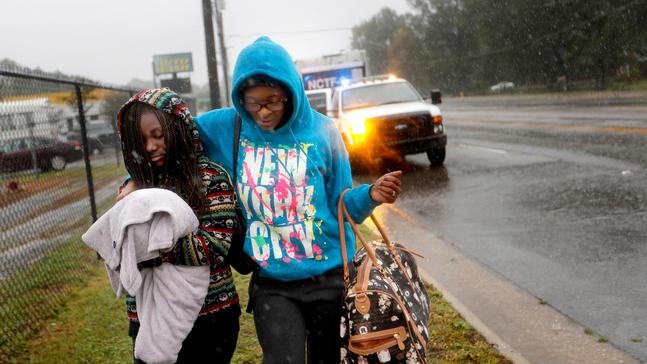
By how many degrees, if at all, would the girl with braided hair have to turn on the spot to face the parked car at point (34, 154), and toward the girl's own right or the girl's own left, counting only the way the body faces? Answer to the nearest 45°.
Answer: approximately 135° to the girl's own right

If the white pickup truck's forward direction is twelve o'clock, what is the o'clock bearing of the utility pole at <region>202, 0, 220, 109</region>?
The utility pole is roughly at 3 o'clock from the white pickup truck.

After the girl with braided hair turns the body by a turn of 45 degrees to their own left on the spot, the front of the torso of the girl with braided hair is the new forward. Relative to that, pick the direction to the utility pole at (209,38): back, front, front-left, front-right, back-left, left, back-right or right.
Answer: back

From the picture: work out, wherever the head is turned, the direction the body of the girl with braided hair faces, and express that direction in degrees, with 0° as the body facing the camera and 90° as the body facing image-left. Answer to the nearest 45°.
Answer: approximately 45°

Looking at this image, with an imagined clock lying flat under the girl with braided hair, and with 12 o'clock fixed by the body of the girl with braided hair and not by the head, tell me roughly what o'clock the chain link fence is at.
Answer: The chain link fence is roughly at 4 o'clock from the girl with braided hair.

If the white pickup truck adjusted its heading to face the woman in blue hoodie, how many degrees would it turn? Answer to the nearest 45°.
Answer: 0° — it already faces them

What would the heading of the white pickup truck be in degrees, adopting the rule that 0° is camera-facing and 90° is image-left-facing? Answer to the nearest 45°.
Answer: approximately 0°
